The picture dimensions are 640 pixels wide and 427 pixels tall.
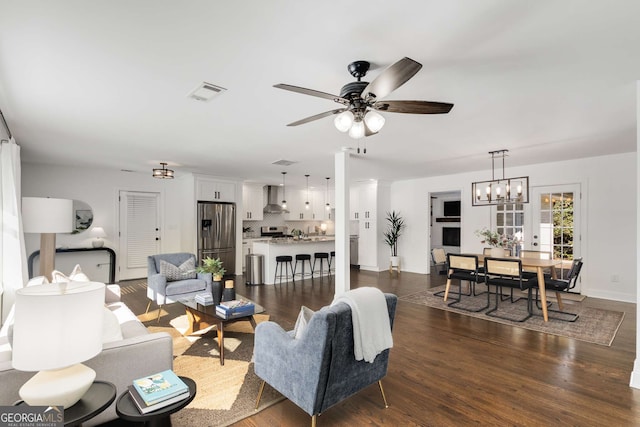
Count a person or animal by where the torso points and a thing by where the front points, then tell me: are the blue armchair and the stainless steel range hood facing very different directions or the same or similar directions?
very different directions

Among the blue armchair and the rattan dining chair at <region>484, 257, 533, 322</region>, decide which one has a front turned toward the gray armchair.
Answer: the blue armchair

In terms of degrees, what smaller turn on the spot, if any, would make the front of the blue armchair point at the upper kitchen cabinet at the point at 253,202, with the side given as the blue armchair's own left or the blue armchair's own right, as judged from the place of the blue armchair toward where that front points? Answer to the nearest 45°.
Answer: approximately 45° to the blue armchair's own right

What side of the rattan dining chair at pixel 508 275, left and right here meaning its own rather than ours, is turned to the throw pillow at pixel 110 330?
back

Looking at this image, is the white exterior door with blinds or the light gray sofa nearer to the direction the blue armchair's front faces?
the white exterior door with blinds

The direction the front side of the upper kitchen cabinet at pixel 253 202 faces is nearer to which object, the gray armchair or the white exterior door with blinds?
the gray armchair

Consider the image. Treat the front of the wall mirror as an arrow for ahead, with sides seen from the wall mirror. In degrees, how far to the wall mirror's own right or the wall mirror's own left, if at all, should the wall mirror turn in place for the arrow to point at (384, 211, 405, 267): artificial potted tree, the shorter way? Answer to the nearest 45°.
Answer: approximately 90° to the wall mirror's own left

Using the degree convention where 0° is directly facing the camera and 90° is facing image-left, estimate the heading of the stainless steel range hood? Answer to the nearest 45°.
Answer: approximately 315°

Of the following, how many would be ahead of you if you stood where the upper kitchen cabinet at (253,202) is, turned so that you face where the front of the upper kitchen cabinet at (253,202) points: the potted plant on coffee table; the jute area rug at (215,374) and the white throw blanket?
3

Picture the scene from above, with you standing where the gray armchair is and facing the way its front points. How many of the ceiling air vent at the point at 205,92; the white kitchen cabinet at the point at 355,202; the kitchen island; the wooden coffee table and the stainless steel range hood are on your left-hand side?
3

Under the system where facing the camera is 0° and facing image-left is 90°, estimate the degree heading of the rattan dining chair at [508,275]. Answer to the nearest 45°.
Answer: approximately 225°

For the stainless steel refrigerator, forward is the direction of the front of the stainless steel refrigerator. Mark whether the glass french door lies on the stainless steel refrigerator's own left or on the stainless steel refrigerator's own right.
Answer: on the stainless steel refrigerator's own left
